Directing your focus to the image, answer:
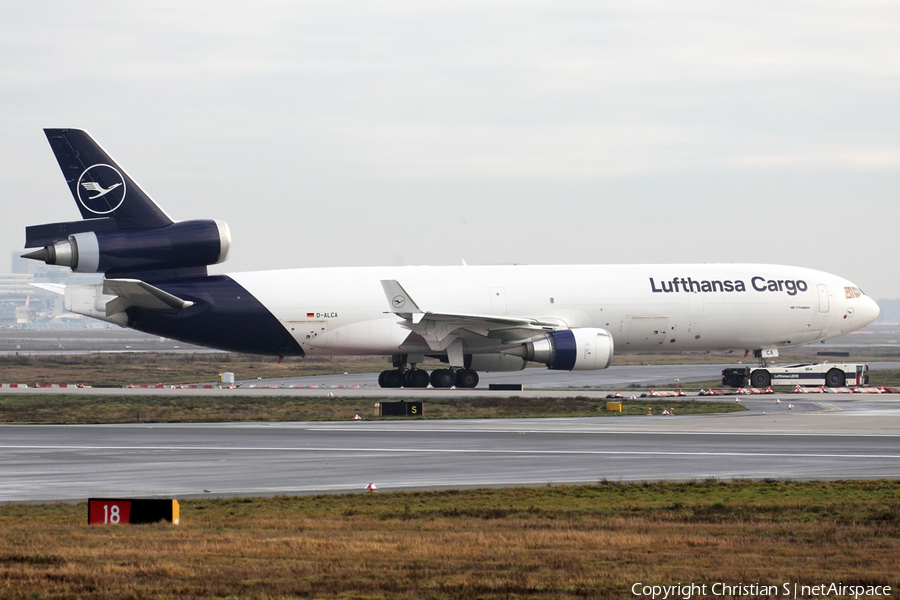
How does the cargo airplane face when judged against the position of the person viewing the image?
facing to the right of the viewer

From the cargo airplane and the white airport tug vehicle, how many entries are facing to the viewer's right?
2

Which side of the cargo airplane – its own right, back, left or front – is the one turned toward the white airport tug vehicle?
front

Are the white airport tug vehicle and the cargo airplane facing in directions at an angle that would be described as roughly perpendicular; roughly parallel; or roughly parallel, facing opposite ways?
roughly parallel

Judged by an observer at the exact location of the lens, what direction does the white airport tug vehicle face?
facing to the right of the viewer
